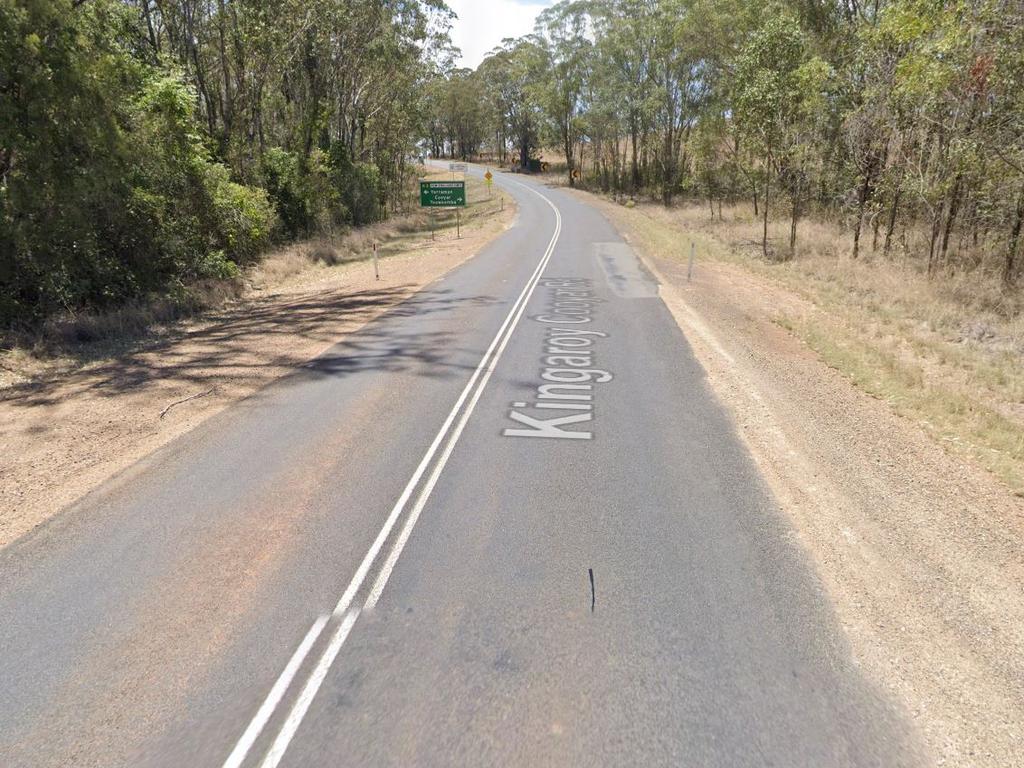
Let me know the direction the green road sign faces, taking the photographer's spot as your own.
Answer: facing the viewer

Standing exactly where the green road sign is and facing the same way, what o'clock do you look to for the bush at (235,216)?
The bush is roughly at 1 o'clock from the green road sign.

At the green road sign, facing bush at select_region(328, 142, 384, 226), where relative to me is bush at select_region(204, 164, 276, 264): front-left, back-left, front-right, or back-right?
back-left

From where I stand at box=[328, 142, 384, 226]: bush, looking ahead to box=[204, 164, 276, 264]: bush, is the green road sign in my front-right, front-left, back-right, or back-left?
front-left

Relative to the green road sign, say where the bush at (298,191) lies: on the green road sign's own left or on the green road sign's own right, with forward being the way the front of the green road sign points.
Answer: on the green road sign's own right

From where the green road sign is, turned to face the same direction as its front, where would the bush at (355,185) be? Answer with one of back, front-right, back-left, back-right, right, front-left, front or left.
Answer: back-right
